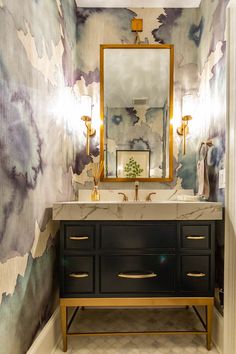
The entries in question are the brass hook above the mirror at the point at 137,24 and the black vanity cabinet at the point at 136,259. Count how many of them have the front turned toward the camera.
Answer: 2

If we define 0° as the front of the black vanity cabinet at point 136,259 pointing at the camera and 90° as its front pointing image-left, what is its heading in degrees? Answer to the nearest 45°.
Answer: approximately 0°

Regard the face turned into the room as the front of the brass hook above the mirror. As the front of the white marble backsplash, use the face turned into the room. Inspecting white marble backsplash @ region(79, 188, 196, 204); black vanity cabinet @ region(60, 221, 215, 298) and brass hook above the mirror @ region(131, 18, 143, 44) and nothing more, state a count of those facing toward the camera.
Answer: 3
